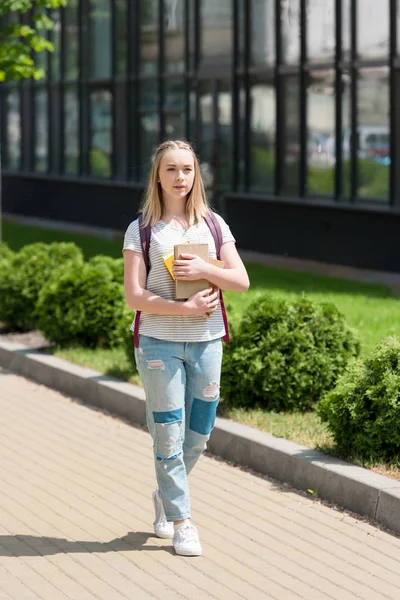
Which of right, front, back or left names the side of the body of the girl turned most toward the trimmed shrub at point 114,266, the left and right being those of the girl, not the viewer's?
back

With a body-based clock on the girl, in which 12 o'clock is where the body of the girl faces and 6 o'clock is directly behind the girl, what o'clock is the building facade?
The building facade is roughly at 6 o'clock from the girl.

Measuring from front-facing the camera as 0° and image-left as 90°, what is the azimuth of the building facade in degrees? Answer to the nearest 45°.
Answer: approximately 45°

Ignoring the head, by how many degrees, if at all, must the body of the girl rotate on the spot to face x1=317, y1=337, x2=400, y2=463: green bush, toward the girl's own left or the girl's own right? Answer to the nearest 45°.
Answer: approximately 135° to the girl's own left

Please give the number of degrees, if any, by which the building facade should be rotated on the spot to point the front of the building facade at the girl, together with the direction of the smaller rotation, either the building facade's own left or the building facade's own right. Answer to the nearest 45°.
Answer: approximately 45° to the building facade's own left

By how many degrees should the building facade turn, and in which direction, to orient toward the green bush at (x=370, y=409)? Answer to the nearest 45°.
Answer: approximately 45° to its left

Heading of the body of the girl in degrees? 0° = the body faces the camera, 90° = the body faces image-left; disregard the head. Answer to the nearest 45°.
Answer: approximately 0°

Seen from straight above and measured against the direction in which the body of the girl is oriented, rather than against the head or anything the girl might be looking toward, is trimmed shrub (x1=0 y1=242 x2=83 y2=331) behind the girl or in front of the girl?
behind

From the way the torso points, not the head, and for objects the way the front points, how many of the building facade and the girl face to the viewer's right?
0

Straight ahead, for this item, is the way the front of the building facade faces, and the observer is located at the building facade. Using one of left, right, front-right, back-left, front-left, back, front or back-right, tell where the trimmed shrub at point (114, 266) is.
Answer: front-left
